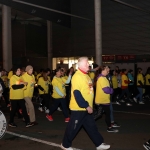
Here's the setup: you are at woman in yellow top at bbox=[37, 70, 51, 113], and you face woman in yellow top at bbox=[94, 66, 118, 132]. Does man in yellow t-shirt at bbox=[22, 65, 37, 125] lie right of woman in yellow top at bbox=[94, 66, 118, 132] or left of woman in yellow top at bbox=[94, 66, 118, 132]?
right

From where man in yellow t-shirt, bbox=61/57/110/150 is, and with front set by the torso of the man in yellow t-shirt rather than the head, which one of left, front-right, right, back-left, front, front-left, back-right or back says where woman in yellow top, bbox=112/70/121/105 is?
left

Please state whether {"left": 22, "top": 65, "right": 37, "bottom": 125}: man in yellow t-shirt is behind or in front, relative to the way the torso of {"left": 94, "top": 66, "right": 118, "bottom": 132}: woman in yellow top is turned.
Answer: behind
